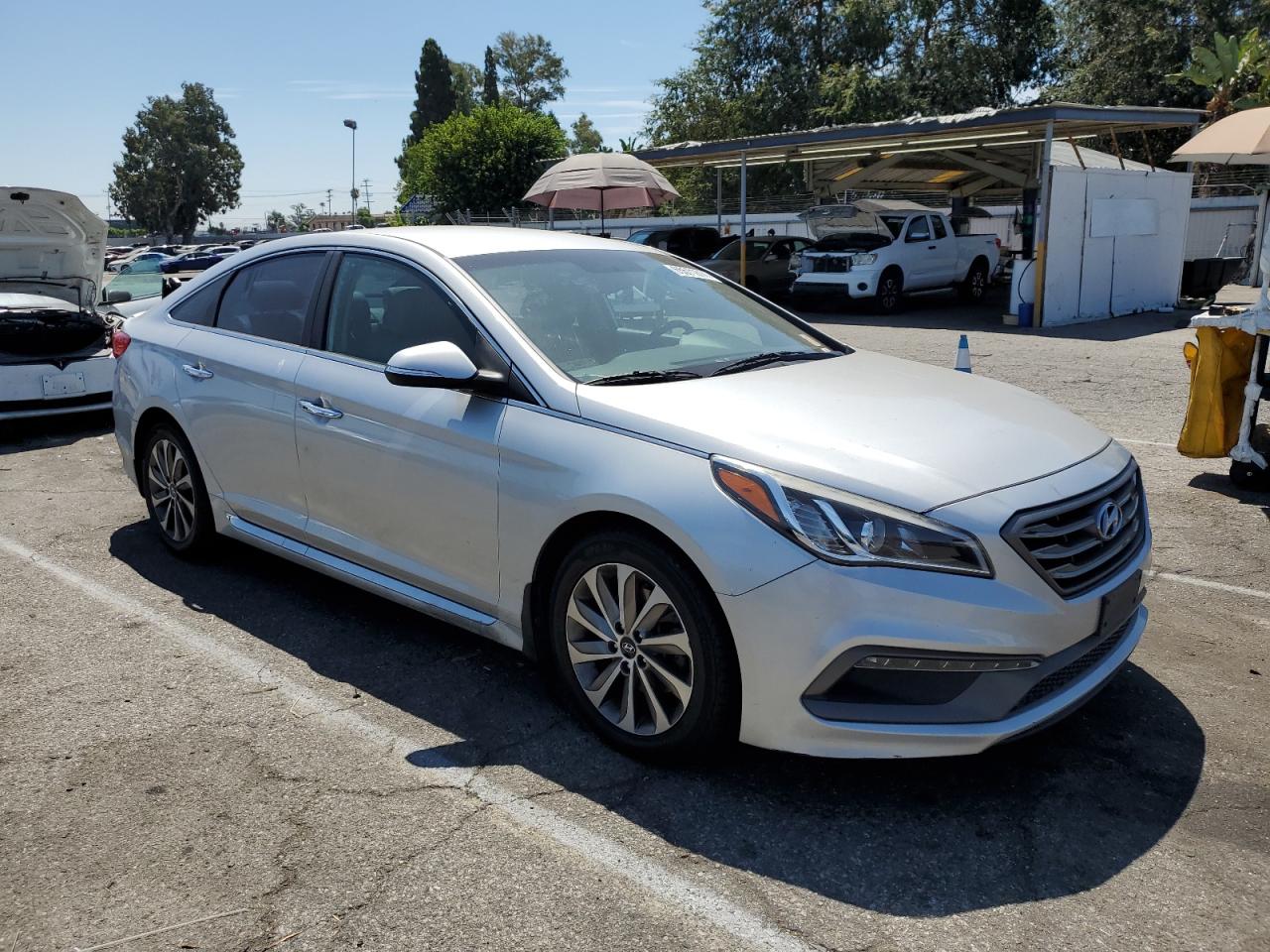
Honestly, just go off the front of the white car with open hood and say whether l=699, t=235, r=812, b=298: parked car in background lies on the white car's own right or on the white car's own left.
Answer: on the white car's own left

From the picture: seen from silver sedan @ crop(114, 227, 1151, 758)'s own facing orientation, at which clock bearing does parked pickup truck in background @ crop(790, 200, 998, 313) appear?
The parked pickup truck in background is roughly at 8 o'clock from the silver sedan.

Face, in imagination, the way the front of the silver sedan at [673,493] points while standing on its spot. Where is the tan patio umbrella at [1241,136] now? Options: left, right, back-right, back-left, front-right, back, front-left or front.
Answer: left

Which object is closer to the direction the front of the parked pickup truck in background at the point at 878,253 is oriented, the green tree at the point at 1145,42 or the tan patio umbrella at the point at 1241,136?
the tan patio umbrella

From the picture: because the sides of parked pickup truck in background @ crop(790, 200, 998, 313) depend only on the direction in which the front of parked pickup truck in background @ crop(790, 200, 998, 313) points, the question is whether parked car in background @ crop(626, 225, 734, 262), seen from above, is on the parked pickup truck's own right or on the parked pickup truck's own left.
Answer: on the parked pickup truck's own right

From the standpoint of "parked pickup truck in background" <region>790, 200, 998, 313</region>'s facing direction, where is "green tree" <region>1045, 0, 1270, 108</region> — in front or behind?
behind

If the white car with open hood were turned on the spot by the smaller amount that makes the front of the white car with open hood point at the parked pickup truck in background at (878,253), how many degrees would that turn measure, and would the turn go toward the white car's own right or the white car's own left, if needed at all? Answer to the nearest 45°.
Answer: approximately 135° to the white car's own left

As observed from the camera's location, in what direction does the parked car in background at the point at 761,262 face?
facing the viewer and to the left of the viewer

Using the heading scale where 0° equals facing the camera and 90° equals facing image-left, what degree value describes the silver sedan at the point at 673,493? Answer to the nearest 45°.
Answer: approximately 315°

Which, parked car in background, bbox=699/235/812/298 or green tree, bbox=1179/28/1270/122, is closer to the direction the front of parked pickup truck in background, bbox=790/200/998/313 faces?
the parked car in background
